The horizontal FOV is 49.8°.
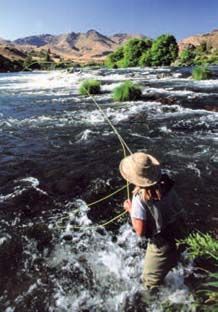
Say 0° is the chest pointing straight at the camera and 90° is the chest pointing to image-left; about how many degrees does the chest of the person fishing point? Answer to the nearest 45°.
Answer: approximately 135°

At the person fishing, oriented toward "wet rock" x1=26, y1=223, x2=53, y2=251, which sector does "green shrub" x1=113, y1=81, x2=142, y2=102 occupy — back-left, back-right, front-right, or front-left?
front-right

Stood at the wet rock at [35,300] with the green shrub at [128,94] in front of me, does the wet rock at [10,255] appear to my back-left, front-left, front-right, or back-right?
front-left

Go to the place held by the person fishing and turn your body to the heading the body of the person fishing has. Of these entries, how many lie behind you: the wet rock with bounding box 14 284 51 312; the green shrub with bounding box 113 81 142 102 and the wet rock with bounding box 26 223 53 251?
0

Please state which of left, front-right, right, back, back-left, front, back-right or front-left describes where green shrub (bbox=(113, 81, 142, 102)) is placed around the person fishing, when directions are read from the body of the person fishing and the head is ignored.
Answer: front-right

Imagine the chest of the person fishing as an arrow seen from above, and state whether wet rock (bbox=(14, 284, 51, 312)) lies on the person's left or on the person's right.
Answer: on the person's left

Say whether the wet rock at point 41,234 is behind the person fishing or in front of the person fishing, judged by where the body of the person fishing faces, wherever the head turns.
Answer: in front

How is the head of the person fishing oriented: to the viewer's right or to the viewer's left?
to the viewer's left
